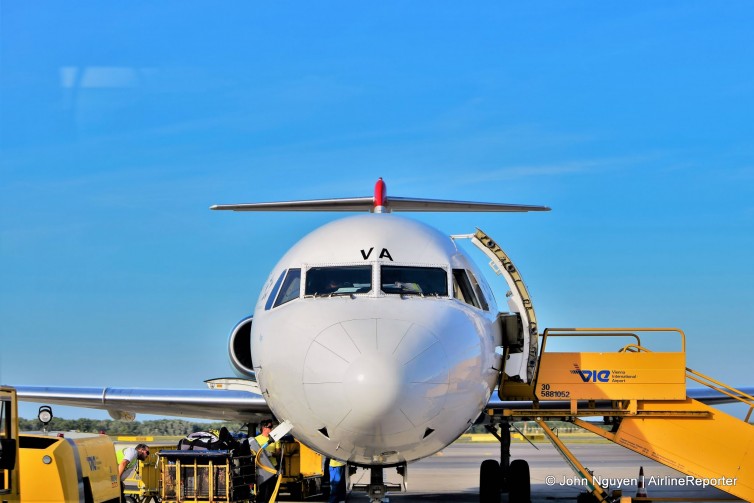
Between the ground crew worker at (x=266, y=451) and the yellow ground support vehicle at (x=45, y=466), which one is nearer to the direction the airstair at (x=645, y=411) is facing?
the ground crew worker

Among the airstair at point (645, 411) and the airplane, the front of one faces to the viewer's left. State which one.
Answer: the airstair

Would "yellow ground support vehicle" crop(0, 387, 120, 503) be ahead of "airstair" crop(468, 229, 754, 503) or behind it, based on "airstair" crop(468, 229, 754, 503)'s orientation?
ahead

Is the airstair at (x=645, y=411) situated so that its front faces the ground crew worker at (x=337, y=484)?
yes

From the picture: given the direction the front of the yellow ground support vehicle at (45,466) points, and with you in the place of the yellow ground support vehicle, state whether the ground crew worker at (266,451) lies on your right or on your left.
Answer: on your left

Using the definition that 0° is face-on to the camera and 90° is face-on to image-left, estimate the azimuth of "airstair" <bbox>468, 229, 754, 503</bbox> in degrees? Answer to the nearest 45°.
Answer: approximately 90°

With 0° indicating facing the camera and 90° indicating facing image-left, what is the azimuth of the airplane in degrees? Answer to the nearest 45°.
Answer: approximately 0°

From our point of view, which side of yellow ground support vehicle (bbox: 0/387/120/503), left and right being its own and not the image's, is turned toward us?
front

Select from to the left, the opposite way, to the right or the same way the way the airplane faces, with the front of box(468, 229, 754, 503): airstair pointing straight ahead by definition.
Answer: to the left

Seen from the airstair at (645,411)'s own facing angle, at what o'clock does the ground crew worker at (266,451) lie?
The ground crew worker is roughly at 12 o'clock from the airstair.

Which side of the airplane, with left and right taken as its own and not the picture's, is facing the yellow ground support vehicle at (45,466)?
front
